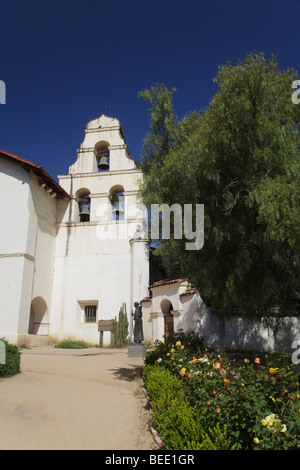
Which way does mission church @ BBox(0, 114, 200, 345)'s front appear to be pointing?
toward the camera

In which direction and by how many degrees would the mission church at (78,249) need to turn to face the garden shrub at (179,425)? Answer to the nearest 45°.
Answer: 0° — it already faces it

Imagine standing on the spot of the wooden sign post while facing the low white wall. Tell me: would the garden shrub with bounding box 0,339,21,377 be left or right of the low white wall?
right

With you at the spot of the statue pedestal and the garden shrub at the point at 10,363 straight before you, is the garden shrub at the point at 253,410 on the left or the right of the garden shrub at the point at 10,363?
left

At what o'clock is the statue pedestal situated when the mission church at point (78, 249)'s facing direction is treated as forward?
The statue pedestal is roughly at 11 o'clock from the mission church.

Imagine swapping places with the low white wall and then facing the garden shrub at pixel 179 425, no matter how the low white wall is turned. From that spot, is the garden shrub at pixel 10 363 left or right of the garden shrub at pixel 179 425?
right

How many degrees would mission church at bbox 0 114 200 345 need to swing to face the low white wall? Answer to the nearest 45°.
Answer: approximately 45° to its left

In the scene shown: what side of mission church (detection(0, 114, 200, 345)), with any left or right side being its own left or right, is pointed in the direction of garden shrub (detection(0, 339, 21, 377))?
front

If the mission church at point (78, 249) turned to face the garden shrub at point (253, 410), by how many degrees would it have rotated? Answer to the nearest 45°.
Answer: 0° — it already faces it
